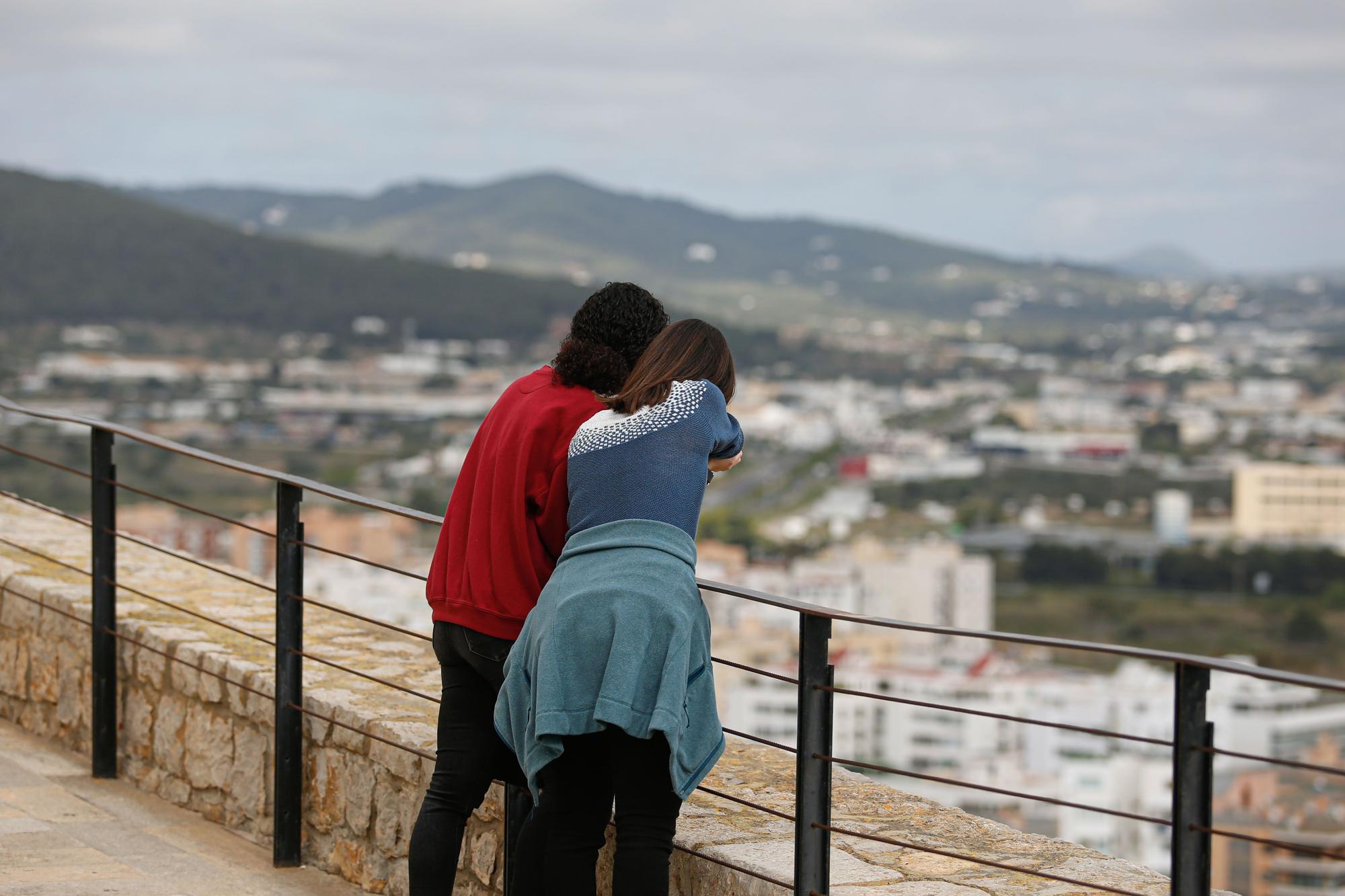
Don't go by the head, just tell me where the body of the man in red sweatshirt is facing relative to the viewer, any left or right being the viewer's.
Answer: facing away from the viewer and to the right of the viewer

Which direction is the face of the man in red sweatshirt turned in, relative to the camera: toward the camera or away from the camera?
away from the camera

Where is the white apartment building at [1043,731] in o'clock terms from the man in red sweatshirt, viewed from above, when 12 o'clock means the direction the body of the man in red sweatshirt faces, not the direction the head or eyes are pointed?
The white apartment building is roughly at 11 o'clock from the man in red sweatshirt.

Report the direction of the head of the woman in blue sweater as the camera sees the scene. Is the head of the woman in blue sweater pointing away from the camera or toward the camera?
away from the camera
